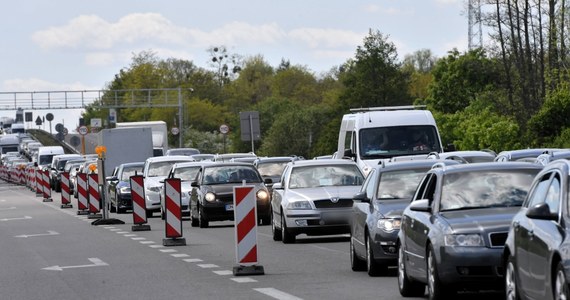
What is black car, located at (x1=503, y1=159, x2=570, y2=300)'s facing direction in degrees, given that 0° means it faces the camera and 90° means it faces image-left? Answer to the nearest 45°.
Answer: approximately 315°

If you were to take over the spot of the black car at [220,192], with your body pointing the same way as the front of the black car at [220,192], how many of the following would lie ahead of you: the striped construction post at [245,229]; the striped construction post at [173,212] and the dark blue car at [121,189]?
2

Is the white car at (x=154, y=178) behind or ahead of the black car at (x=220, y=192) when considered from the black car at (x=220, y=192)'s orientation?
behind

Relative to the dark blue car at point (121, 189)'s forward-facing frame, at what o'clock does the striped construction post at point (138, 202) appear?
The striped construction post is roughly at 12 o'clock from the dark blue car.

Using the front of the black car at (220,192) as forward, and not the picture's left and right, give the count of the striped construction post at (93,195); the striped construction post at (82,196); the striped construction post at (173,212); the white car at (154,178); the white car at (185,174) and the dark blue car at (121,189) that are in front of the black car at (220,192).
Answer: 1

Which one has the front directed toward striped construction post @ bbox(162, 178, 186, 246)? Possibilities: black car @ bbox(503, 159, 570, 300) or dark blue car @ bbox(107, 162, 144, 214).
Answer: dark blue car @ bbox(107, 162, 144, 214)

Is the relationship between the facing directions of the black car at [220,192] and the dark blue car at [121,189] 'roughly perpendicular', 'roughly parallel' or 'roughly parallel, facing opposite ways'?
roughly parallel

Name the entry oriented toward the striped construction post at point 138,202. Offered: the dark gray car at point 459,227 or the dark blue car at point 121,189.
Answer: the dark blue car at point 121,189

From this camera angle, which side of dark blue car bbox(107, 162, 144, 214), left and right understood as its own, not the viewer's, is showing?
front

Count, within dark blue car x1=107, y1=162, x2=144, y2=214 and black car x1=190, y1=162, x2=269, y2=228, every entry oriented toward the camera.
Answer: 2

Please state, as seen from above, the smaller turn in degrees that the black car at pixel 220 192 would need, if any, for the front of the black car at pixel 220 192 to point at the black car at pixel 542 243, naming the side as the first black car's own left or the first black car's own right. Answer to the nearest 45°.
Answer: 0° — it already faces it
